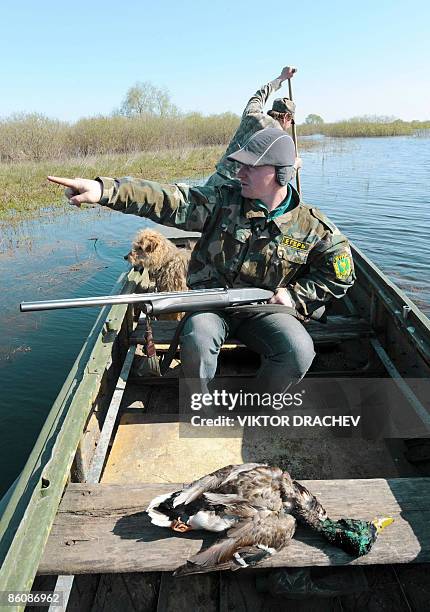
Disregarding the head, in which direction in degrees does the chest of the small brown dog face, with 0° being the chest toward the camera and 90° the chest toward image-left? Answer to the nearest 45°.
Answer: approximately 90°

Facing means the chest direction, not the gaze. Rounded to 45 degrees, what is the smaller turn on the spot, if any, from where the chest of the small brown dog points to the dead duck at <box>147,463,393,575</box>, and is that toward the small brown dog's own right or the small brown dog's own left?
approximately 90° to the small brown dog's own left

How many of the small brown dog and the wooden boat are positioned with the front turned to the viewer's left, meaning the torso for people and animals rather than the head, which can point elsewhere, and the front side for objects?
1
